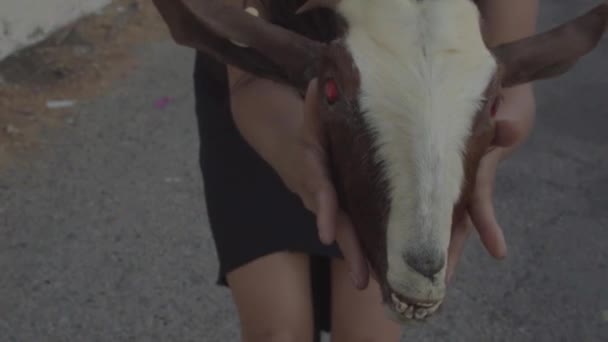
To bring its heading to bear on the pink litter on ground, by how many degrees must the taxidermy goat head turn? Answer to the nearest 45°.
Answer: approximately 135° to its right

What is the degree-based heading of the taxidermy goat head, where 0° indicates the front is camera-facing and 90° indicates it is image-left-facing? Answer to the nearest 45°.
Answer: approximately 0°
